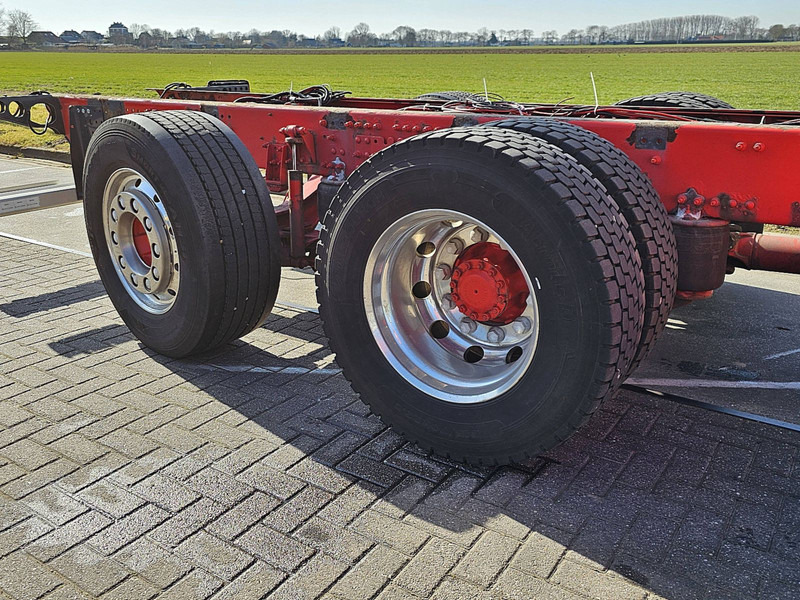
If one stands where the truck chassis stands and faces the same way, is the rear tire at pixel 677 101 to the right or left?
on its left

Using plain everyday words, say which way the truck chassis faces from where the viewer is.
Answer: facing the viewer and to the right of the viewer

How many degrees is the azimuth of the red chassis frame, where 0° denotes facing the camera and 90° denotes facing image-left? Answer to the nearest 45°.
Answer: approximately 315°

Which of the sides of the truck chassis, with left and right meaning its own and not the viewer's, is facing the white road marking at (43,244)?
back
